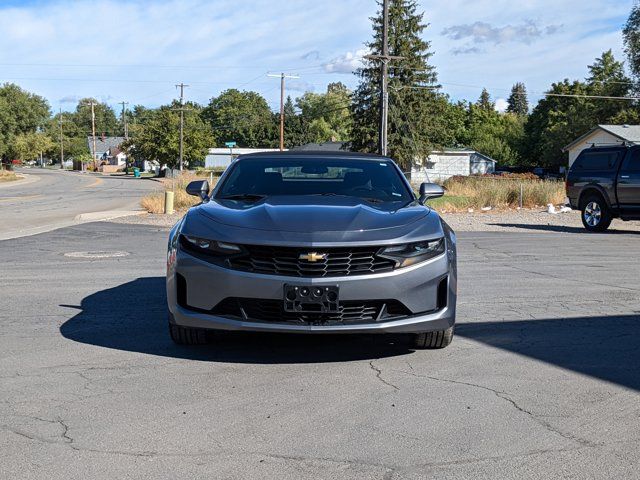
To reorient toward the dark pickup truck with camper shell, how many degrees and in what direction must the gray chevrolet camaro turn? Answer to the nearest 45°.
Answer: approximately 135° to its left

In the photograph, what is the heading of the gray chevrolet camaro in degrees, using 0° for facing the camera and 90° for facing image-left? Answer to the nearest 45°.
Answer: approximately 0°
